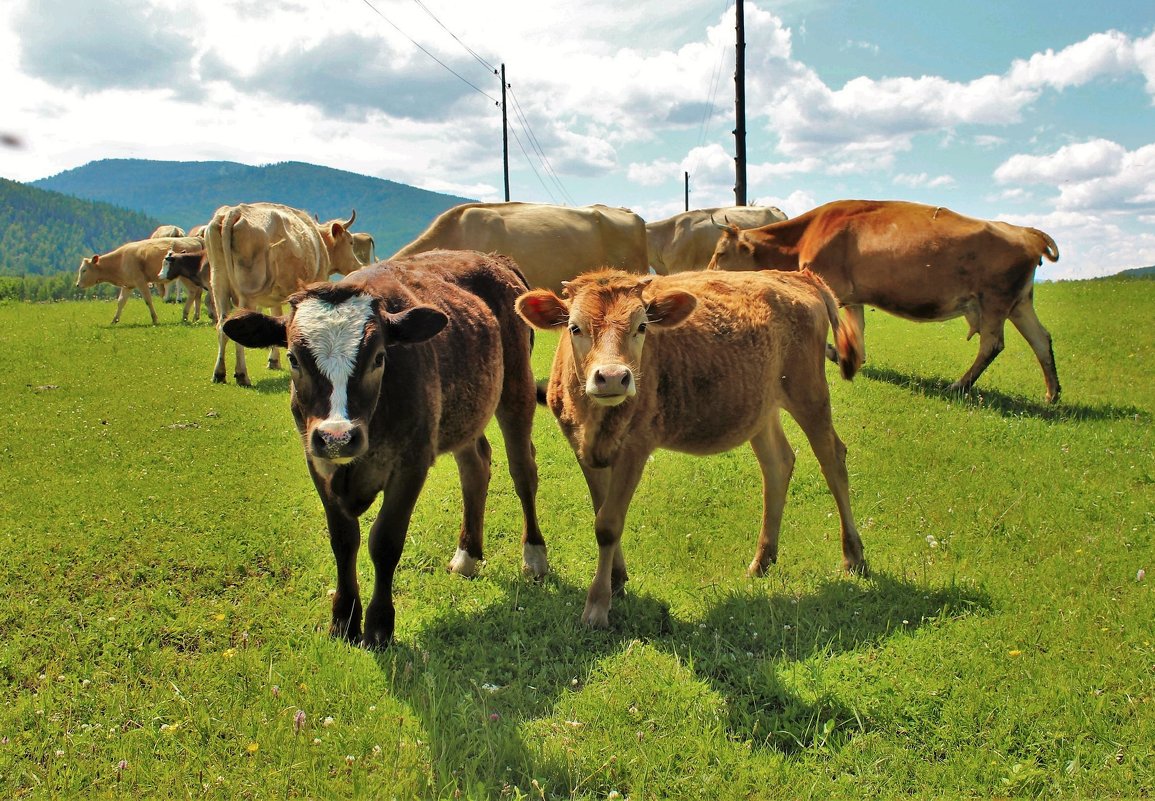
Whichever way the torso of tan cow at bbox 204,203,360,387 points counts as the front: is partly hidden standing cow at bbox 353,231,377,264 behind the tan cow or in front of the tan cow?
in front

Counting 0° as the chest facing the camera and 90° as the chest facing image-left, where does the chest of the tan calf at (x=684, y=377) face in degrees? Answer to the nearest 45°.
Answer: approximately 45°

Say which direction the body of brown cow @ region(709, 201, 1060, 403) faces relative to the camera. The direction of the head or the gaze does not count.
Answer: to the viewer's left

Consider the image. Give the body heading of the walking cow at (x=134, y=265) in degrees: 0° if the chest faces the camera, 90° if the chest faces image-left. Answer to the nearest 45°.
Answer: approximately 90°

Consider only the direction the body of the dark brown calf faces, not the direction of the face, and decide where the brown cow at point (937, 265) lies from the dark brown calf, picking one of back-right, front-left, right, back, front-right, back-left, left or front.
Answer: back

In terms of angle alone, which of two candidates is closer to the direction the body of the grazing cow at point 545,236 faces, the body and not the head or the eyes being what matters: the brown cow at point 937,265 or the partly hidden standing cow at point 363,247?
the partly hidden standing cow

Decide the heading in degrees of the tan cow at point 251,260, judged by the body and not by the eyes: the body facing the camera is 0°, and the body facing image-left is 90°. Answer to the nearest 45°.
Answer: approximately 225°

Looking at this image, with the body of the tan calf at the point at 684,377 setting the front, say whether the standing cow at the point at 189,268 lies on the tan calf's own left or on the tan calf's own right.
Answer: on the tan calf's own right

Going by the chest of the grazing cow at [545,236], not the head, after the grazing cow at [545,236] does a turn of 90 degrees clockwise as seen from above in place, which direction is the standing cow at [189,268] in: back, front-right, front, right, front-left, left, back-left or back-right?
front-left
